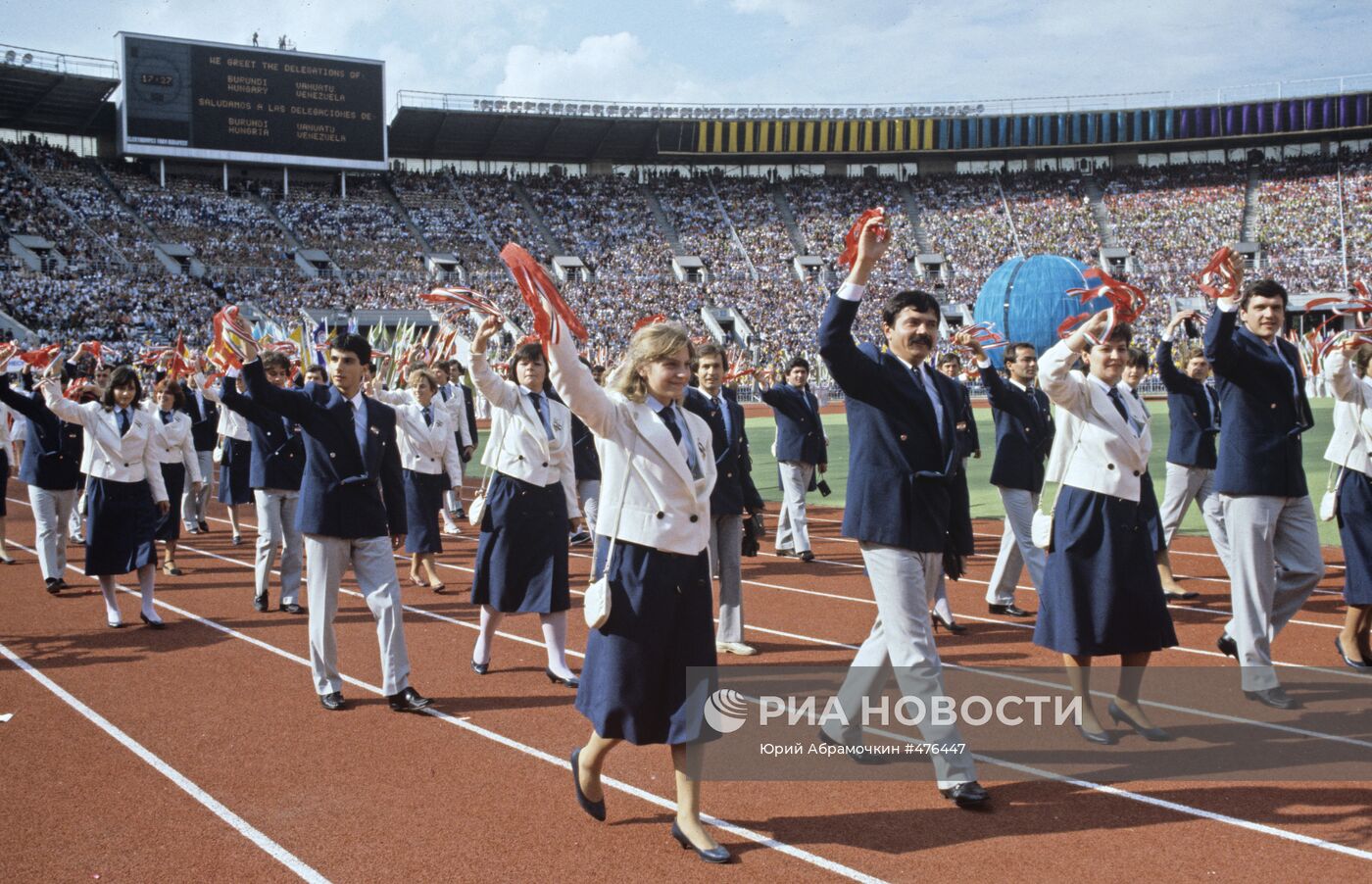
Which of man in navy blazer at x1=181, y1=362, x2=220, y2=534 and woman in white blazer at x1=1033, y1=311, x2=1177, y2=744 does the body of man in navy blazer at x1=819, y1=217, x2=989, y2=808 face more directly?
the woman in white blazer

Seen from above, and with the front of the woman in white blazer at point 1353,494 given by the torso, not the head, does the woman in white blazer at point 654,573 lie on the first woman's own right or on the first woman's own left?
on the first woman's own right

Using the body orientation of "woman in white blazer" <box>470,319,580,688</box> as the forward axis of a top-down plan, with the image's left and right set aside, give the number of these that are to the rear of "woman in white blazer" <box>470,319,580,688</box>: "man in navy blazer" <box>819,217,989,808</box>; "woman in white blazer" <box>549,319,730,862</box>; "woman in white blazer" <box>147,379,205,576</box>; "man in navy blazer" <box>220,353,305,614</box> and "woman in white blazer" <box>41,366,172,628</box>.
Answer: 3

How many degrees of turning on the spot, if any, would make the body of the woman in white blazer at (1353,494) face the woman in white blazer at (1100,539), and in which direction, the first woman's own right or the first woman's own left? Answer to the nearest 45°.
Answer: approximately 90° to the first woman's own right

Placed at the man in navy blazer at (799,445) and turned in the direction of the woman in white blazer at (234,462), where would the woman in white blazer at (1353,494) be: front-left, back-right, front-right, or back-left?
back-left

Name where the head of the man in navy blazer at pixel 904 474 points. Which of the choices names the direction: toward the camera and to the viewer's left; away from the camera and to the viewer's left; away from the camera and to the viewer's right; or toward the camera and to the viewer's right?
toward the camera and to the viewer's right

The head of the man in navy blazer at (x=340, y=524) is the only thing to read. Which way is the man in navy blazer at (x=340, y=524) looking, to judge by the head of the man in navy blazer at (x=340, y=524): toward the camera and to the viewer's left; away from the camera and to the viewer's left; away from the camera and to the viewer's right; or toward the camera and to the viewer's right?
toward the camera and to the viewer's left

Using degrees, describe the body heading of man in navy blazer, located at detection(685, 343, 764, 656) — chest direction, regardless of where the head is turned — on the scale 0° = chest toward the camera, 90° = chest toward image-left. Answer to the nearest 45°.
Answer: approximately 315°

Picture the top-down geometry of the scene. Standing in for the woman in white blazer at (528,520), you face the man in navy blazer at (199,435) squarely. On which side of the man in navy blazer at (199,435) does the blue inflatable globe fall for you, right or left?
right

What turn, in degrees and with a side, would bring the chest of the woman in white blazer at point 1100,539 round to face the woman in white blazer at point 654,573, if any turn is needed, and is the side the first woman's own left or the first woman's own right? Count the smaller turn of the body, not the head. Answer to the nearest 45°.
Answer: approximately 90° to the first woman's own right

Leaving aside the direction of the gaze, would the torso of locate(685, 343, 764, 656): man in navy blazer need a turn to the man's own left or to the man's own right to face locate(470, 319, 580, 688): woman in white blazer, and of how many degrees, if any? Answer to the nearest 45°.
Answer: approximately 90° to the man's own right
